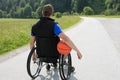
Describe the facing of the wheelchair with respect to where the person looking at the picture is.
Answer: facing away from the viewer and to the right of the viewer
